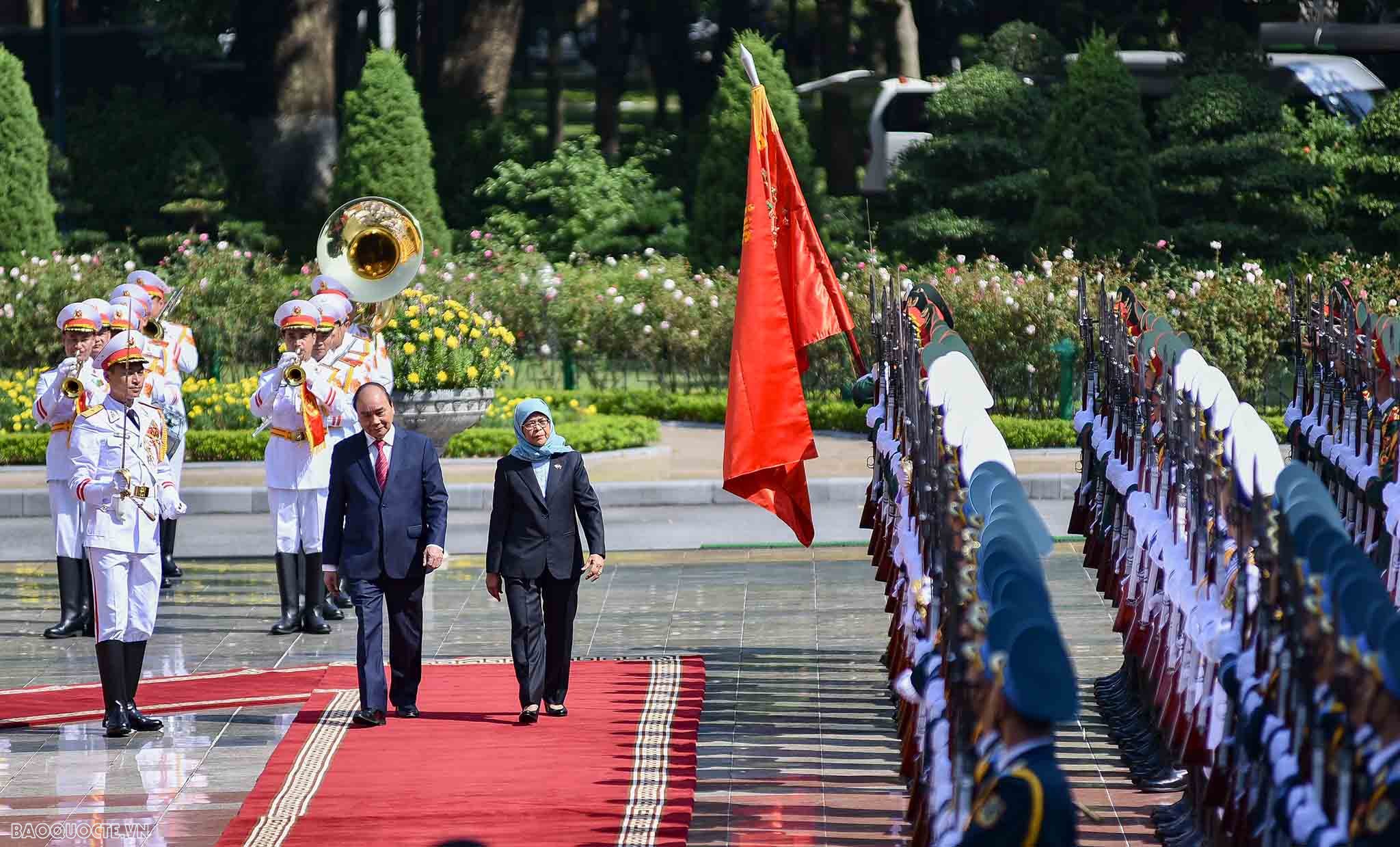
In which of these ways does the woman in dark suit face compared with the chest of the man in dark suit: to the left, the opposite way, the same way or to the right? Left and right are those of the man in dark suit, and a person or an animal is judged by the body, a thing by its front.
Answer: the same way

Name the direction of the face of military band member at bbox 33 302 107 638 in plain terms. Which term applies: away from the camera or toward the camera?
toward the camera

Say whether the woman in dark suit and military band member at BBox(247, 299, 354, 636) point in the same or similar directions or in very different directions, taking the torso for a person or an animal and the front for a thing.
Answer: same or similar directions

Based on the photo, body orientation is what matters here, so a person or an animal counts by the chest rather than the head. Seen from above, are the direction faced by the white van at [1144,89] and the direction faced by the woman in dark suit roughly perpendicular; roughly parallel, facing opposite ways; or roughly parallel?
roughly perpendicular

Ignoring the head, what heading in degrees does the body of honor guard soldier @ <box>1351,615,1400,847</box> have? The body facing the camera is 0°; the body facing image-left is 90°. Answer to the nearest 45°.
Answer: approximately 90°

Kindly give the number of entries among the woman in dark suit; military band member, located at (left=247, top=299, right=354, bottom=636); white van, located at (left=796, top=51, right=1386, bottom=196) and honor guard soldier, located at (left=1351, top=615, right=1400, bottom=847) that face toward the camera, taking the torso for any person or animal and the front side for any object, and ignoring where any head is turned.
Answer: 2

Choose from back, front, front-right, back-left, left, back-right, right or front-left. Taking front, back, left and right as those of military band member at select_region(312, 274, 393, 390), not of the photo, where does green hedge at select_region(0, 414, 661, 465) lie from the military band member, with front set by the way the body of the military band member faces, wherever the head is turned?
back-right

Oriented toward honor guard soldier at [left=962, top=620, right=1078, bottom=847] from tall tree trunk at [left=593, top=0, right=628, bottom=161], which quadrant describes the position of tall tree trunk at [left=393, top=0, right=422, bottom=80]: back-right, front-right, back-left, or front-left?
back-right

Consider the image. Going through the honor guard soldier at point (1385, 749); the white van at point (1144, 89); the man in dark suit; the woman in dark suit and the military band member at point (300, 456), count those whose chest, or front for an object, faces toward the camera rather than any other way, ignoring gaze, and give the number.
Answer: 3

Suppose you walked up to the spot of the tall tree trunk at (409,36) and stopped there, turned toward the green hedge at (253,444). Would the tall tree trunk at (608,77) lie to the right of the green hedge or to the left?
left

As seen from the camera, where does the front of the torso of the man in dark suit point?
toward the camera

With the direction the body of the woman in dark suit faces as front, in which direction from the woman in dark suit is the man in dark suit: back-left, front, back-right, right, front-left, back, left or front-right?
right
